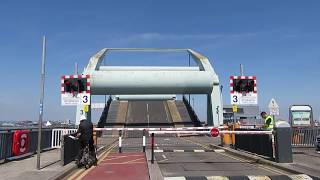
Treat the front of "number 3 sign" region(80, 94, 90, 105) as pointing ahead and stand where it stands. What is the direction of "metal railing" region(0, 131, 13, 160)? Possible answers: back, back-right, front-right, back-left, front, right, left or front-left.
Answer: right

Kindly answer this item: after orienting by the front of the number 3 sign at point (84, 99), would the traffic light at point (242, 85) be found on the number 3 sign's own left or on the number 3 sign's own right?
on the number 3 sign's own left

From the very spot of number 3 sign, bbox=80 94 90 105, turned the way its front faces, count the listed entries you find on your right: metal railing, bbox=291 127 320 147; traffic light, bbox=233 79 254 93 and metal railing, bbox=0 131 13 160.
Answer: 1

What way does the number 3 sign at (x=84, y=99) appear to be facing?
toward the camera

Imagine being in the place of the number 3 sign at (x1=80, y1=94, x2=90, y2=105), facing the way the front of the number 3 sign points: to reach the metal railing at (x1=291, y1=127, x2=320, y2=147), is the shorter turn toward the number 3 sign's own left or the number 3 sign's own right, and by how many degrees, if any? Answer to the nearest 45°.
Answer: approximately 135° to the number 3 sign's own left

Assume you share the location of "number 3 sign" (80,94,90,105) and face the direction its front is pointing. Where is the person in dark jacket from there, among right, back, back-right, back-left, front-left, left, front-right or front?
front
